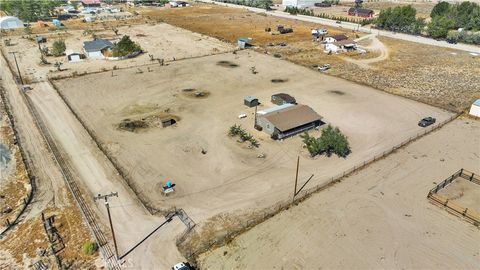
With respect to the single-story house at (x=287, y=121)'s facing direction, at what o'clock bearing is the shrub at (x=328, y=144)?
The shrub is roughly at 12 o'clock from the single-story house.

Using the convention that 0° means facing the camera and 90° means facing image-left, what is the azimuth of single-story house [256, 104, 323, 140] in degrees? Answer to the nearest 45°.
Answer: approximately 315°

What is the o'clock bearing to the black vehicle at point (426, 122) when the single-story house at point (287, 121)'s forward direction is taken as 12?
The black vehicle is roughly at 10 o'clock from the single-story house.

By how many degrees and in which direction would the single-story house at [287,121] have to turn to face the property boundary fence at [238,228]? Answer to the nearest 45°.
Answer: approximately 45° to its right

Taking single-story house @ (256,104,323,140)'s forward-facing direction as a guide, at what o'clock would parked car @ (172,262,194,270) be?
The parked car is roughly at 2 o'clock from the single-story house.

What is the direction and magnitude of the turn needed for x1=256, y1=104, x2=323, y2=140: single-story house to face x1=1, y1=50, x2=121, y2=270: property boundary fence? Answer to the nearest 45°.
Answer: approximately 90° to its right

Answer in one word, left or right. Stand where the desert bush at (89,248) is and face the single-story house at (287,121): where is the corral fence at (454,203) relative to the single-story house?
right

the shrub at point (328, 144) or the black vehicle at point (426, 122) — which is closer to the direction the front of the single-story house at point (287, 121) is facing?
the shrub

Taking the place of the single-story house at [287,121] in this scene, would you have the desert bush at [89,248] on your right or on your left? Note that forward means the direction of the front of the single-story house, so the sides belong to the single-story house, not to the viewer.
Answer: on your right

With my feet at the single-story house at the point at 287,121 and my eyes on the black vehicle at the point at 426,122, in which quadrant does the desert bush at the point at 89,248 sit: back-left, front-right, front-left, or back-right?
back-right
